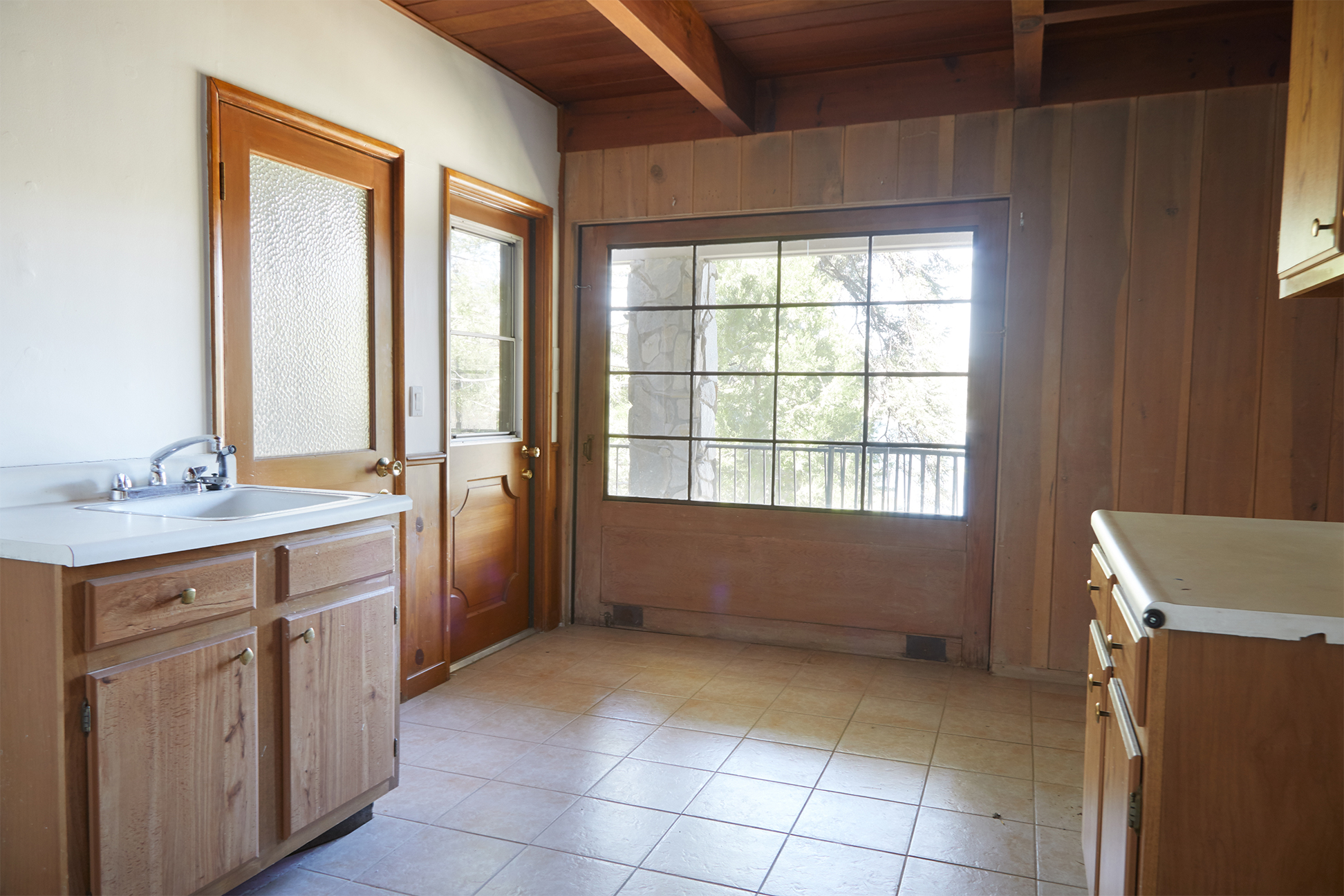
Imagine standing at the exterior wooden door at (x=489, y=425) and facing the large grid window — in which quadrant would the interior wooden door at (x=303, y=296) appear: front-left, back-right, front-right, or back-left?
back-right

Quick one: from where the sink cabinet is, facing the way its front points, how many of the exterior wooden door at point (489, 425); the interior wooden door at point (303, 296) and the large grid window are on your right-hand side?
0

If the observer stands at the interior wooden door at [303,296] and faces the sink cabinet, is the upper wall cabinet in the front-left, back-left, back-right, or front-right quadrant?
front-left

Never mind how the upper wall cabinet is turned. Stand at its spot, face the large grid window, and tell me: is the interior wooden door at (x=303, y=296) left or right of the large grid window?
left

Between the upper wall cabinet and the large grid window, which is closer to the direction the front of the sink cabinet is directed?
the upper wall cabinet

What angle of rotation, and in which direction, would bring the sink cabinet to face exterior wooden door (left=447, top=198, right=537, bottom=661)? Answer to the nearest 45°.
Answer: approximately 90° to its left

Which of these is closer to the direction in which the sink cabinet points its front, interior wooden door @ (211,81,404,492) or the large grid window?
the large grid window

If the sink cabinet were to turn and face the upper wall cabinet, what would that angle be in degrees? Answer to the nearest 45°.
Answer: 0° — it already faces it

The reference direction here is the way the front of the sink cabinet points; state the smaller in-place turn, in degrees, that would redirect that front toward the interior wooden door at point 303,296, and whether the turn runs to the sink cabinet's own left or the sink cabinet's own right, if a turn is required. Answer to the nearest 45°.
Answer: approximately 135° to the sink cabinet's own left

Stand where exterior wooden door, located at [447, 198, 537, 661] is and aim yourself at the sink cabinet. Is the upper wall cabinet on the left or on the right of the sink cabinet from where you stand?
left

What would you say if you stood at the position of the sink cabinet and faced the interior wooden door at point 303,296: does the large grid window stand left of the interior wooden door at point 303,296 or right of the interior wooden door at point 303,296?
right

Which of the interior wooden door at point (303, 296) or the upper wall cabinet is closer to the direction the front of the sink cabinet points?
the upper wall cabinet

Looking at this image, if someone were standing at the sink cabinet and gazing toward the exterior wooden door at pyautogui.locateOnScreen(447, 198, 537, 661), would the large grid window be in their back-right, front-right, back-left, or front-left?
front-right

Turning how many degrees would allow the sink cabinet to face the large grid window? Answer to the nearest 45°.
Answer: approximately 90° to its left

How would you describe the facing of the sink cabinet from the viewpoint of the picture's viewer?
facing the viewer and to the right of the viewer
